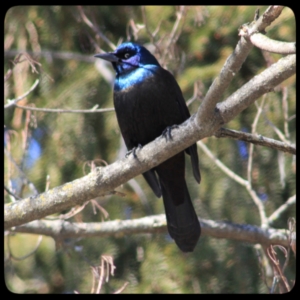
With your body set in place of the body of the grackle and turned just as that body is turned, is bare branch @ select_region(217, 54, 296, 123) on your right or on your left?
on your left

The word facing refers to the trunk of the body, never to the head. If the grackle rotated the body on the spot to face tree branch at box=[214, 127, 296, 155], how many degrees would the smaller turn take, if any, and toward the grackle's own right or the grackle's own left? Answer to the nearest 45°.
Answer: approximately 90° to the grackle's own left

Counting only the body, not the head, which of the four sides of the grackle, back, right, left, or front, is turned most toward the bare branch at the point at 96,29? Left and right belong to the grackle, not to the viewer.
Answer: right

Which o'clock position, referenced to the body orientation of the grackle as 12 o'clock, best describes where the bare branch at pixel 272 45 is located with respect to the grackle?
The bare branch is roughly at 8 o'clock from the grackle.

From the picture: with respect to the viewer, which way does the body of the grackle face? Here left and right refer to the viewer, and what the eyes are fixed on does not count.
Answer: facing the viewer and to the left of the viewer
